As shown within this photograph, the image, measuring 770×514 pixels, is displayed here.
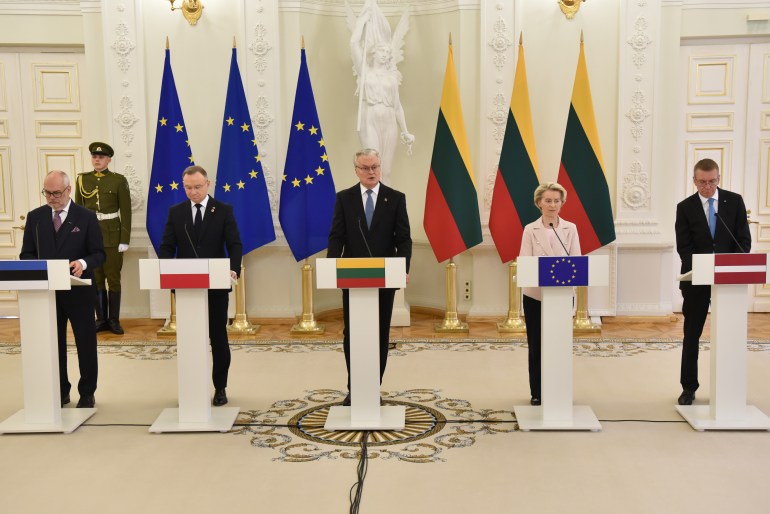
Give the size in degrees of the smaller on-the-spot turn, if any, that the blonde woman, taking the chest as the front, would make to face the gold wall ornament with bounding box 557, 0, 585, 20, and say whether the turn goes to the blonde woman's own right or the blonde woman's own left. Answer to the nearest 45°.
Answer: approximately 180°

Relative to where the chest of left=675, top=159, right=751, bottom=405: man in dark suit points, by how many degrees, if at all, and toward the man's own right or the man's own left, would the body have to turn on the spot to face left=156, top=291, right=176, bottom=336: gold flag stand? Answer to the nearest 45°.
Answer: approximately 90° to the man's own right

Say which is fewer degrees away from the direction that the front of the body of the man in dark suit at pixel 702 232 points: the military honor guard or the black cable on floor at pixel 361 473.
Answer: the black cable on floor

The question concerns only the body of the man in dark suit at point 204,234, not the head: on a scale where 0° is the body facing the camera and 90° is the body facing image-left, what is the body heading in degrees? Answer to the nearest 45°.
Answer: approximately 0°

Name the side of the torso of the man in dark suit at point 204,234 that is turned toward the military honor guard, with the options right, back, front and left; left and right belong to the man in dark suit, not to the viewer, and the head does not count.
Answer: back

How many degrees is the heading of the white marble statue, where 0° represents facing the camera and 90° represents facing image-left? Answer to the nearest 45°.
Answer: approximately 0°

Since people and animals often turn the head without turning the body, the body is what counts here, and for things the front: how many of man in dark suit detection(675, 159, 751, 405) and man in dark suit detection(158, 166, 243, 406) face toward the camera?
2

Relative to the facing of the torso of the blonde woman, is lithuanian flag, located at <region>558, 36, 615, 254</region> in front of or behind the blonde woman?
behind

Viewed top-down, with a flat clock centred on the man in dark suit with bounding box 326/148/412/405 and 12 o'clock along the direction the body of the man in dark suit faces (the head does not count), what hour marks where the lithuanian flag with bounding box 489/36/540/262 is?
The lithuanian flag is roughly at 7 o'clock from the man in dark suit.
